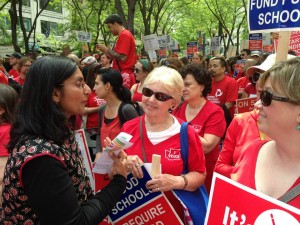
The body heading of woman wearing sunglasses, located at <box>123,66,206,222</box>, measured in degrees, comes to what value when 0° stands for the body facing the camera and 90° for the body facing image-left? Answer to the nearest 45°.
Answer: approximately 45°

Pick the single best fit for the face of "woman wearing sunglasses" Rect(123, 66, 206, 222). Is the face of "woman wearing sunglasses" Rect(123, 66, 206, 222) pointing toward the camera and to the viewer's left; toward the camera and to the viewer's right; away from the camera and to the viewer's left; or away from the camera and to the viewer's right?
toward the camera and to the viewer's left

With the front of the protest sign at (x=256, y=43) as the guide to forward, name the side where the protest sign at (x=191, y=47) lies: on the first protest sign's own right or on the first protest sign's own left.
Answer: on the first protest sign's own right

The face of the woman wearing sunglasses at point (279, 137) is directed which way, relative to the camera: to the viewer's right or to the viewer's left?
to the viewer's left

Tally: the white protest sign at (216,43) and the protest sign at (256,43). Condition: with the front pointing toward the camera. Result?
2

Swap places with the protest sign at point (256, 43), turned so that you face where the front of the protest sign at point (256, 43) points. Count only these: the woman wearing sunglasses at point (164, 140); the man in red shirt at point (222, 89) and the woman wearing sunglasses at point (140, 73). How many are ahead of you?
3

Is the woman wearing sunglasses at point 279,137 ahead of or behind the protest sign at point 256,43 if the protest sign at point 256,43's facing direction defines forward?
ahead

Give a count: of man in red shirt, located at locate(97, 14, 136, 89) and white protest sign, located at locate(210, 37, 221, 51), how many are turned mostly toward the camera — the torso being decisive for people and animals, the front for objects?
1

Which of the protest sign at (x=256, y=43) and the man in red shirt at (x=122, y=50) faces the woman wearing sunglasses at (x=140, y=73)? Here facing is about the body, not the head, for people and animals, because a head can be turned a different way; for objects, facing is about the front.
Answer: the protest sign

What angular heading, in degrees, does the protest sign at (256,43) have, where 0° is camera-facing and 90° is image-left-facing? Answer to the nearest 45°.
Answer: approximately 0°

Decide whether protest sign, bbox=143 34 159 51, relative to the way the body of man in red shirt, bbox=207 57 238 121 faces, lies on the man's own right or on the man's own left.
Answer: on the man's own right

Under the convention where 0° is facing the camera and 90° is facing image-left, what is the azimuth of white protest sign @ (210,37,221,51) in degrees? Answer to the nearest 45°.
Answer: approximately 0°
